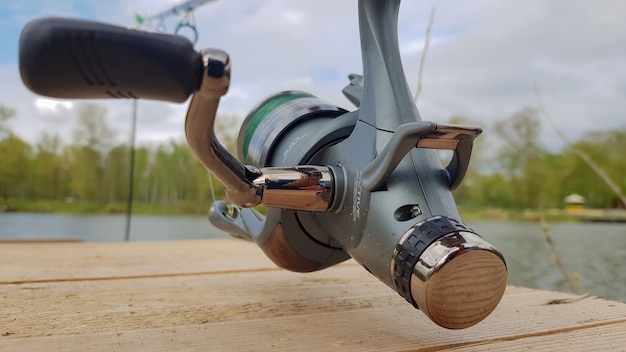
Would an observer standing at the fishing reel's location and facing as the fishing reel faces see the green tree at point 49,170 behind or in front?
in front

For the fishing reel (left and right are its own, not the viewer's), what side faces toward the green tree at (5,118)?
front

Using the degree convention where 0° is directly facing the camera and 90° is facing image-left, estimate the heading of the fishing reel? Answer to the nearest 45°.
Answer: approximately 135°

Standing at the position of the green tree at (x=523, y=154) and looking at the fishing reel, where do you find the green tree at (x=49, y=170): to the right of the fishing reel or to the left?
right

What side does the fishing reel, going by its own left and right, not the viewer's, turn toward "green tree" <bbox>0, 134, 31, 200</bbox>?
front

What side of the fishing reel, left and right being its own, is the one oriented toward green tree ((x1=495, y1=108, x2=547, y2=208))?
right
